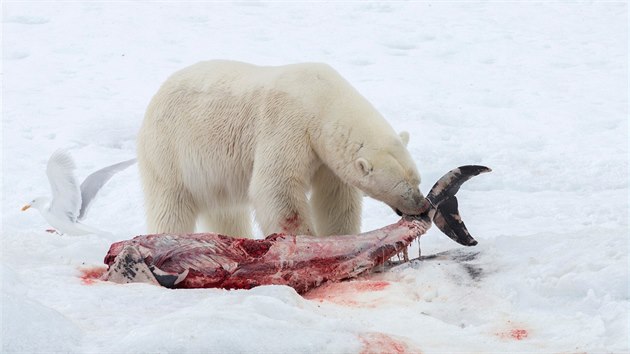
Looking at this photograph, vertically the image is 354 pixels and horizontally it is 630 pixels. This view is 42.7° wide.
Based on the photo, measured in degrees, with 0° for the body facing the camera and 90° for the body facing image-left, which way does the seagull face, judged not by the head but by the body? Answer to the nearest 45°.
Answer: approximately 90°

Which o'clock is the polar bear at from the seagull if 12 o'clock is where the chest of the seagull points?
The polar bear is roughly at 7 o'clock from the seagull.
